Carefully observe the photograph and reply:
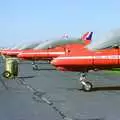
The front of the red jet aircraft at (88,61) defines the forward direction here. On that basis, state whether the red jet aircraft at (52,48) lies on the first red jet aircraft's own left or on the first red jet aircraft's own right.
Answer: on the first red jet aircraft's own right

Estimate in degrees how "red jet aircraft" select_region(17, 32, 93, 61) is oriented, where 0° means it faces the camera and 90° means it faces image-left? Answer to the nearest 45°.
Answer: approximately 90°

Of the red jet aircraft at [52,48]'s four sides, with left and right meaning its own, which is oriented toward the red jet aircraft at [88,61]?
left

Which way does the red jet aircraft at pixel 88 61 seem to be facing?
to the viewer's left

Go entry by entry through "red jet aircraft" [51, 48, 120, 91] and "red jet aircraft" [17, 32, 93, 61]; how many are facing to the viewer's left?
2
